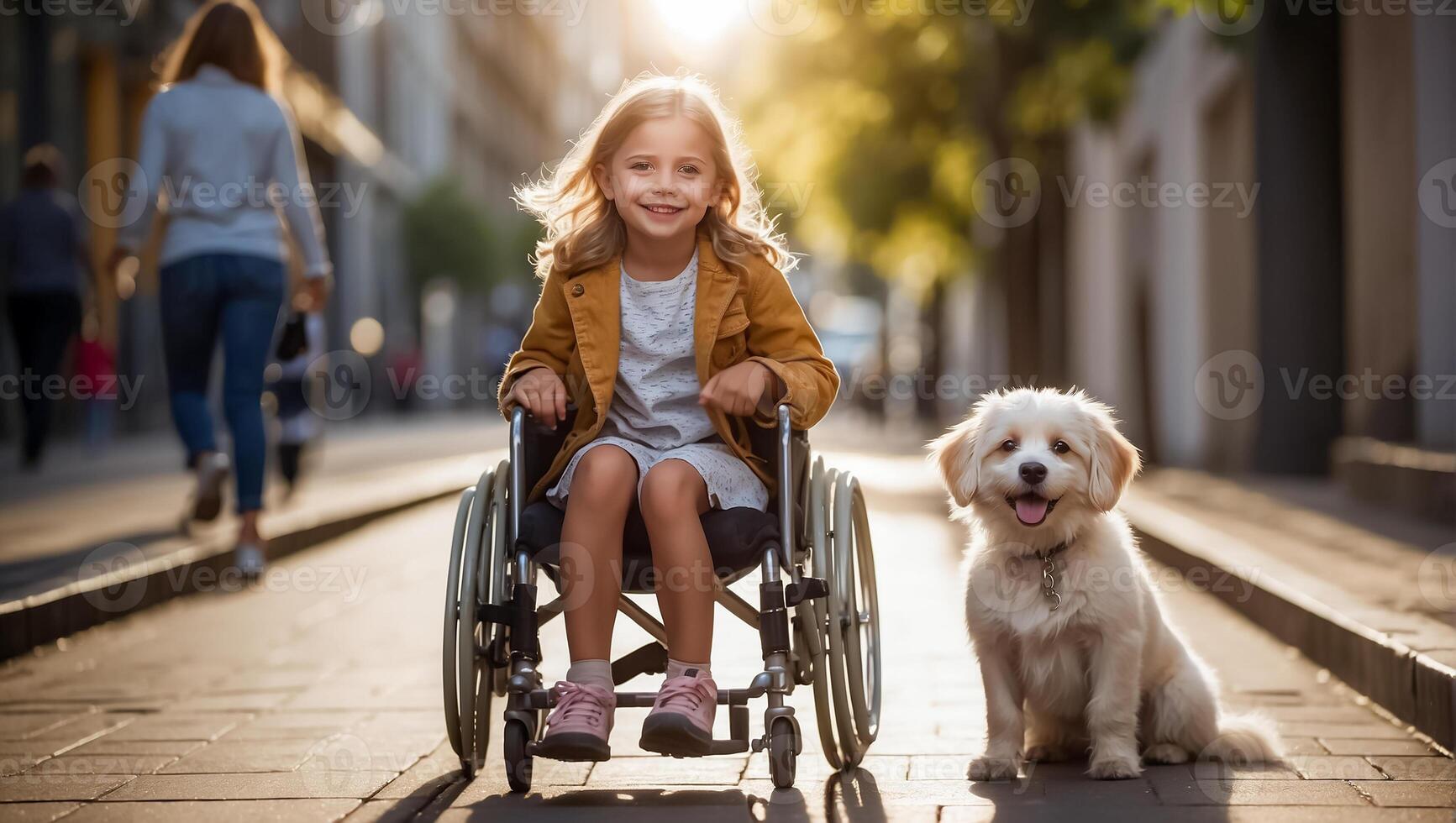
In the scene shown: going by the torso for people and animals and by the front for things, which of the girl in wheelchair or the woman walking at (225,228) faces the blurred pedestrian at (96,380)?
the woman walking

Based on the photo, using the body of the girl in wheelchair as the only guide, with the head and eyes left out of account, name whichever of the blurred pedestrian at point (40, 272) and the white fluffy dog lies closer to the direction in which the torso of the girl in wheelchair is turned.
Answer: the white fluffy dog

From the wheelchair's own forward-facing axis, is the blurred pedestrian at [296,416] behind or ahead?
behind

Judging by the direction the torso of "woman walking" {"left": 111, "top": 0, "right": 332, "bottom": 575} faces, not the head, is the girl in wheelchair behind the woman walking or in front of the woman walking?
behind

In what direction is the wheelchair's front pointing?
toward the camera

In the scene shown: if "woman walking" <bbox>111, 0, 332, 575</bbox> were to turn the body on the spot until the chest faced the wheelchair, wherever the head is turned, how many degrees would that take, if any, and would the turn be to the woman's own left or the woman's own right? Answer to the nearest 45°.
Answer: approximately 180°

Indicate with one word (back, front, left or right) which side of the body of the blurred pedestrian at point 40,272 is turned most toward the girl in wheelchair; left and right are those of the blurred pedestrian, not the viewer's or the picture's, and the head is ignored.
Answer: back

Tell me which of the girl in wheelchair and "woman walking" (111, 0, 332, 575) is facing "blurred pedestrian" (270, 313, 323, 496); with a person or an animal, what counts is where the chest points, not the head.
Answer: the woman walking

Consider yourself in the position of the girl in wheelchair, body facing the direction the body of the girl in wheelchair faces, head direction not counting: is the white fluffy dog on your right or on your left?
on your left

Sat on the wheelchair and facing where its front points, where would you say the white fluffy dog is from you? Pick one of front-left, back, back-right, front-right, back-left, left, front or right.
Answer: left

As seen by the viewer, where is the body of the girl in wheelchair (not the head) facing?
toward the camera

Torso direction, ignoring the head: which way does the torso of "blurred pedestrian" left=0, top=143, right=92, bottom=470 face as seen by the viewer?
away from the camera

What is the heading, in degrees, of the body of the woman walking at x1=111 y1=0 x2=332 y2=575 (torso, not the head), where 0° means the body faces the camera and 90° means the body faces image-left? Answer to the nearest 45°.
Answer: approximately 180°
